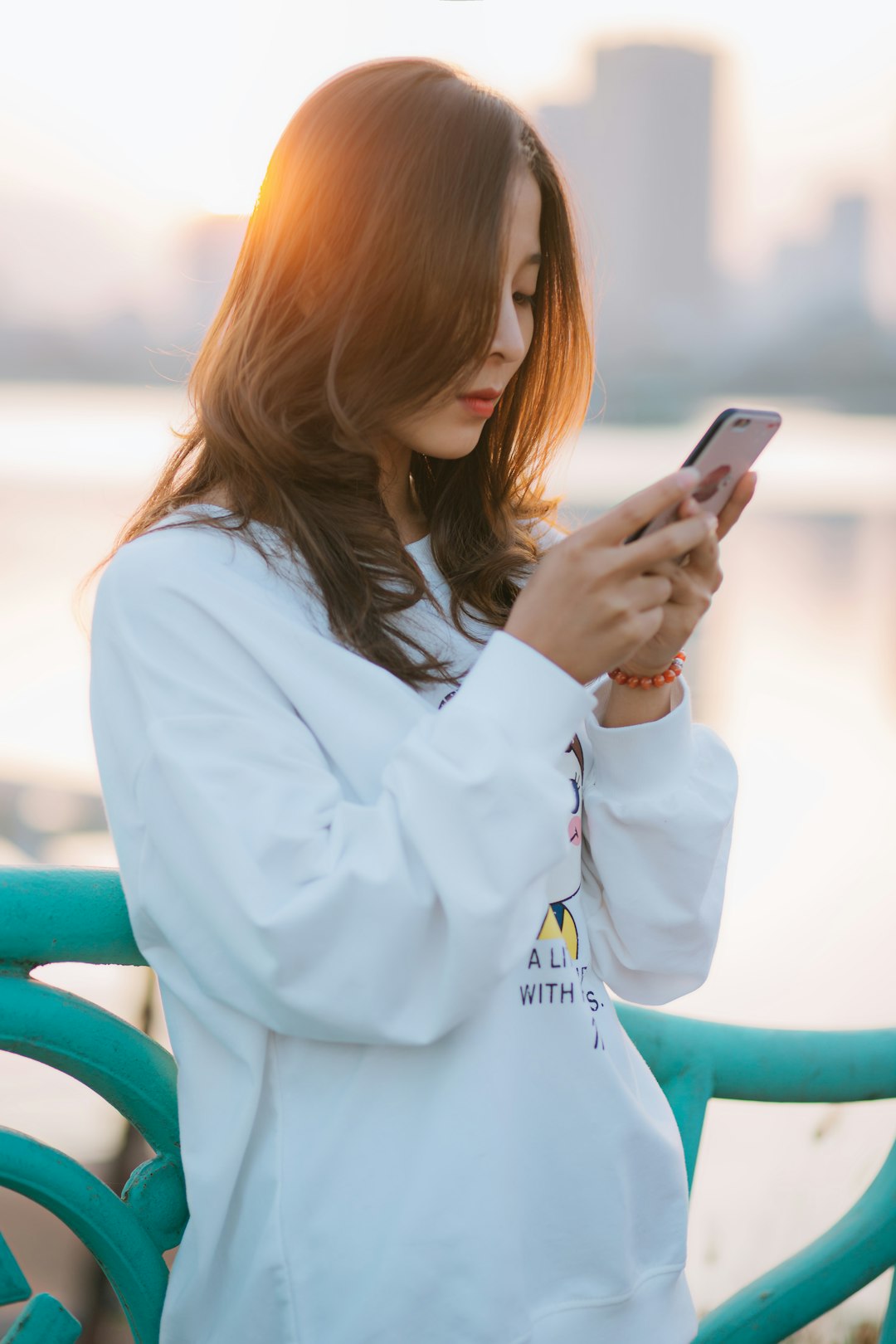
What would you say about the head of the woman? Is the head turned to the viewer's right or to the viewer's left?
to the viewer's right

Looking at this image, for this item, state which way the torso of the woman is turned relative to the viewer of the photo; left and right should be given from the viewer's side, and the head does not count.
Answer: facing the viewer and to the right of the viewer
